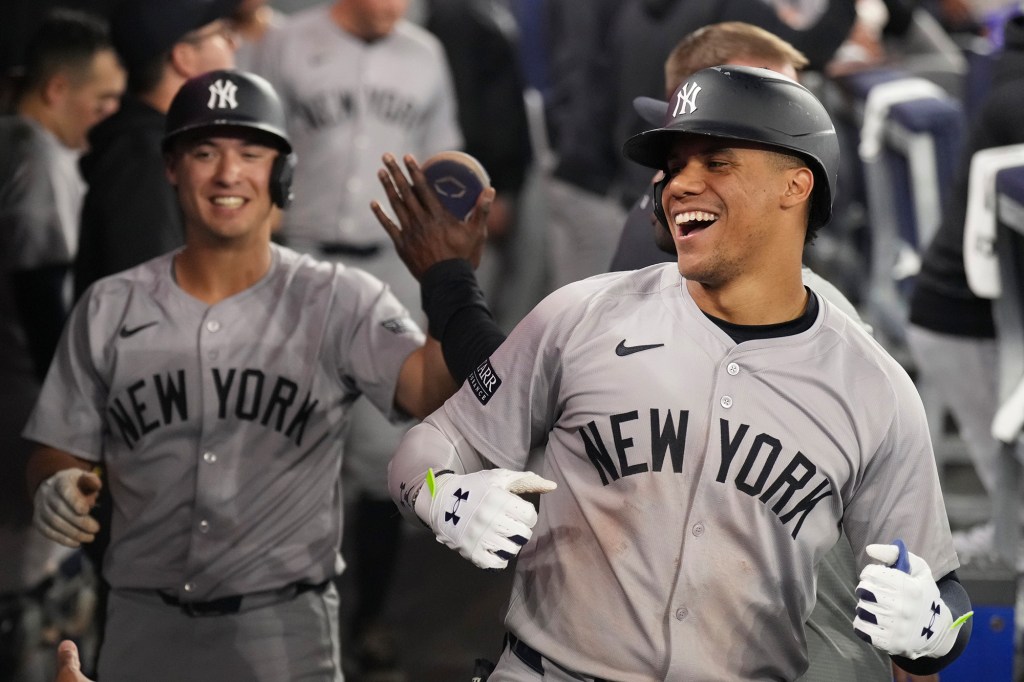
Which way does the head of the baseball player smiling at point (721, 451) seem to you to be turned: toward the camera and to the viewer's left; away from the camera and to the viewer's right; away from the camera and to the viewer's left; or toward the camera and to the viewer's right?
toward the camera and to the viewer's left

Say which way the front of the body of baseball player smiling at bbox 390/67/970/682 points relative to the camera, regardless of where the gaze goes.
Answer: toward the camera
